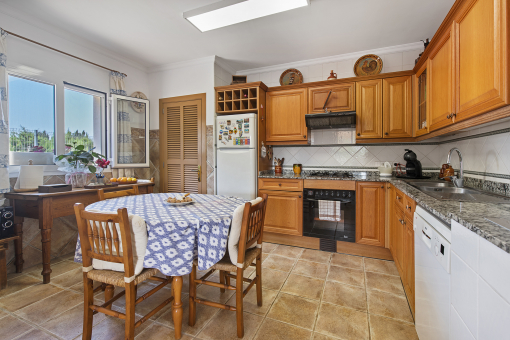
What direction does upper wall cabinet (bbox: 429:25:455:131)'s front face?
to the viewer's left

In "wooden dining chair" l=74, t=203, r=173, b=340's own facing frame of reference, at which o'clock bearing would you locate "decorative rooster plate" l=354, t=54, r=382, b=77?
The decorative rooster plate is roughly at 1 o'clock from the wooden dining chair.

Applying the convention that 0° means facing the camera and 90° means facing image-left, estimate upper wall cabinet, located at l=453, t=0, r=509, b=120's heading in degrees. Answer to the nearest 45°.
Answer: approximately 45°

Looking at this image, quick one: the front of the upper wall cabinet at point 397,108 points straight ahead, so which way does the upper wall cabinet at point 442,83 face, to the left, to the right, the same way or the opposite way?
to the right

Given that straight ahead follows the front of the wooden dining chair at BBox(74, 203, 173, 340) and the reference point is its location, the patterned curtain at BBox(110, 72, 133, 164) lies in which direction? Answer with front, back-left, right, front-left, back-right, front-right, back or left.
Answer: front-left

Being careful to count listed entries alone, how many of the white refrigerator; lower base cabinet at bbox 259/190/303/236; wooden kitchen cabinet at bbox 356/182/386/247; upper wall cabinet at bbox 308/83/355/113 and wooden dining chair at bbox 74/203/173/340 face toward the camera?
4

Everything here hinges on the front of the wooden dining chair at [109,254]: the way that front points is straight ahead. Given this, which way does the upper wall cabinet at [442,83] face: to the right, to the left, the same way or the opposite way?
to the left

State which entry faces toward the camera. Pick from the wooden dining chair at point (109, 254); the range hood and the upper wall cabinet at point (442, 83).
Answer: the range hood

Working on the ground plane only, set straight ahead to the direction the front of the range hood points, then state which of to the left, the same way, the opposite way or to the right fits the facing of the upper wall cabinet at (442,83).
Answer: to the right

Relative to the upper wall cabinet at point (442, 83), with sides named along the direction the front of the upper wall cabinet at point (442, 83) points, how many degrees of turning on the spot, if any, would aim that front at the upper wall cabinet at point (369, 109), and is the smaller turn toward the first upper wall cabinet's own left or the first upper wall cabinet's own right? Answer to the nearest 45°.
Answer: approximately 45° to the first upper wall cabinet's own right

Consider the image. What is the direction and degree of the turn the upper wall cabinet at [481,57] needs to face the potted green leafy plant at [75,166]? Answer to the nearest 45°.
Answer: approximately 45° to its right

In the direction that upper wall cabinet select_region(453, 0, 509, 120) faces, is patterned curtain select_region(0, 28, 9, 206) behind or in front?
in front

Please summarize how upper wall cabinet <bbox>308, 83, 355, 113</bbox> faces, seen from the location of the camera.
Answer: facing the viewer

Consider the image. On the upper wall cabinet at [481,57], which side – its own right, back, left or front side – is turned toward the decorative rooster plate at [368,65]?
right

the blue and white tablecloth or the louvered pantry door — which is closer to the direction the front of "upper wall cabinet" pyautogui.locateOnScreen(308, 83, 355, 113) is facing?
the blue and white tablecloth
